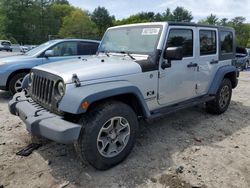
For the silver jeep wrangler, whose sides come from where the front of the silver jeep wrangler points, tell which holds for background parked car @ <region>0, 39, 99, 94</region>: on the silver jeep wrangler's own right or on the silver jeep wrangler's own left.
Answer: on the silver jeep wrangler's own right

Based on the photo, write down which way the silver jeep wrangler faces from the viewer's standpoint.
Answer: facing the viewer and to the left of the viewer

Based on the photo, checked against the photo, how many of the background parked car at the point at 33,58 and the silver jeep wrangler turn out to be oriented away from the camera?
0

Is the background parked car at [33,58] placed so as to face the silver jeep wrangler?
no

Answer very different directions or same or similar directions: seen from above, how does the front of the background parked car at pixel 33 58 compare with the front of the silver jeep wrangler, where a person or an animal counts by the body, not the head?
same or similar directions
